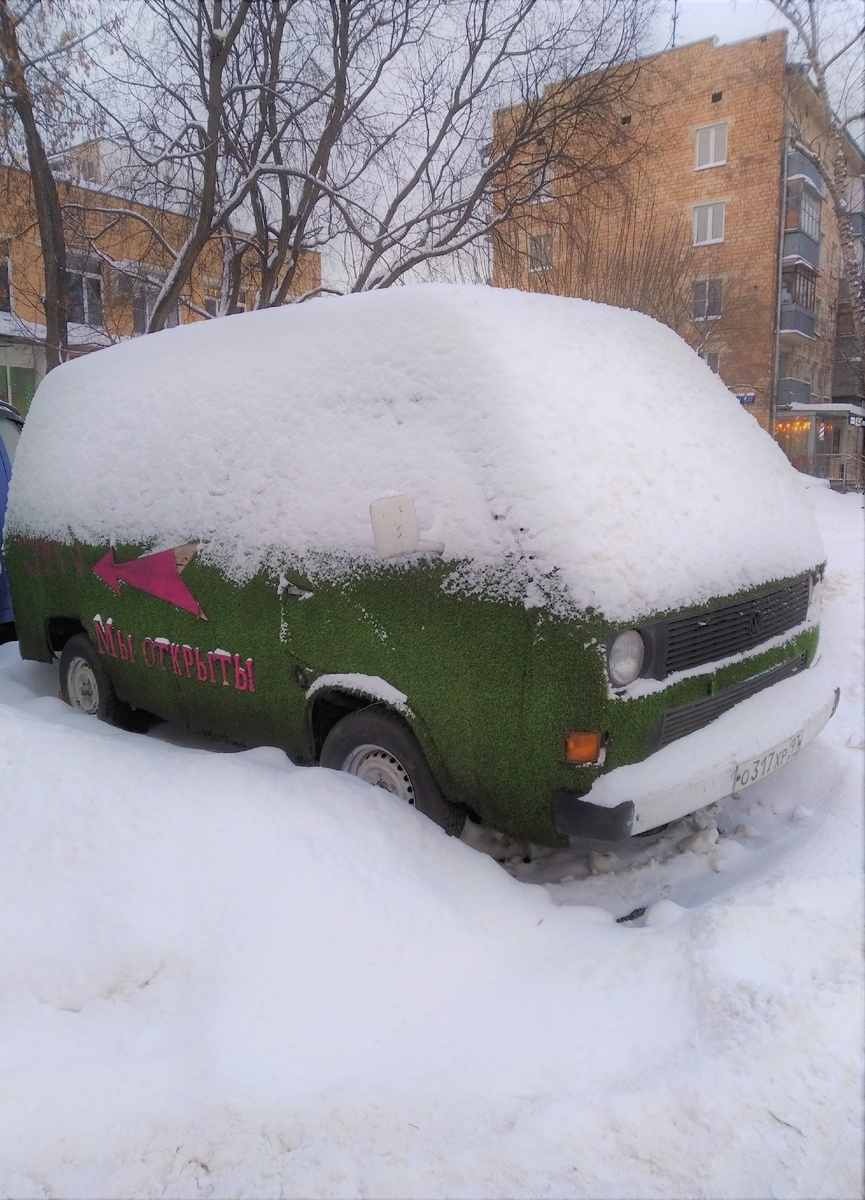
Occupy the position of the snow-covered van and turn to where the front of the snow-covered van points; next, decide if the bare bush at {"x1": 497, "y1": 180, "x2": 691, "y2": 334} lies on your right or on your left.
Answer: on your left

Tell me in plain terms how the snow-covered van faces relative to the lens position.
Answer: facing the viewer and to the right of the viewer

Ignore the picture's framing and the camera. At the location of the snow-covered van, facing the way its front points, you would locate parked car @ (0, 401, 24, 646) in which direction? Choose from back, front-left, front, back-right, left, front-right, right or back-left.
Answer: back

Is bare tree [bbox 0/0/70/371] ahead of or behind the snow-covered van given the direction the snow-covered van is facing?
behind
